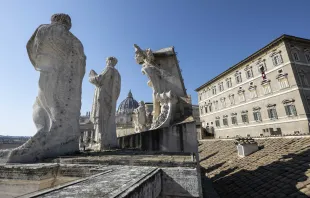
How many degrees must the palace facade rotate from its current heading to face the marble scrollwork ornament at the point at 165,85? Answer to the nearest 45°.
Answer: approximately 45° to its left

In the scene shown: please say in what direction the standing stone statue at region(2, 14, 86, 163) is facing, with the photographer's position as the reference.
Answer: facing away from the viewer and to the left of the viewer

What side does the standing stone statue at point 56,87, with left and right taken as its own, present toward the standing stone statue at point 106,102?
right

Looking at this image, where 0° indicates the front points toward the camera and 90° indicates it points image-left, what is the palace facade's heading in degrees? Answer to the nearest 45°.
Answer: approximately 45°

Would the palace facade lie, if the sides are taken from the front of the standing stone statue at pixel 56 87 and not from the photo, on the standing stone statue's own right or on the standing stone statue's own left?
on the standing stone statue's own right
